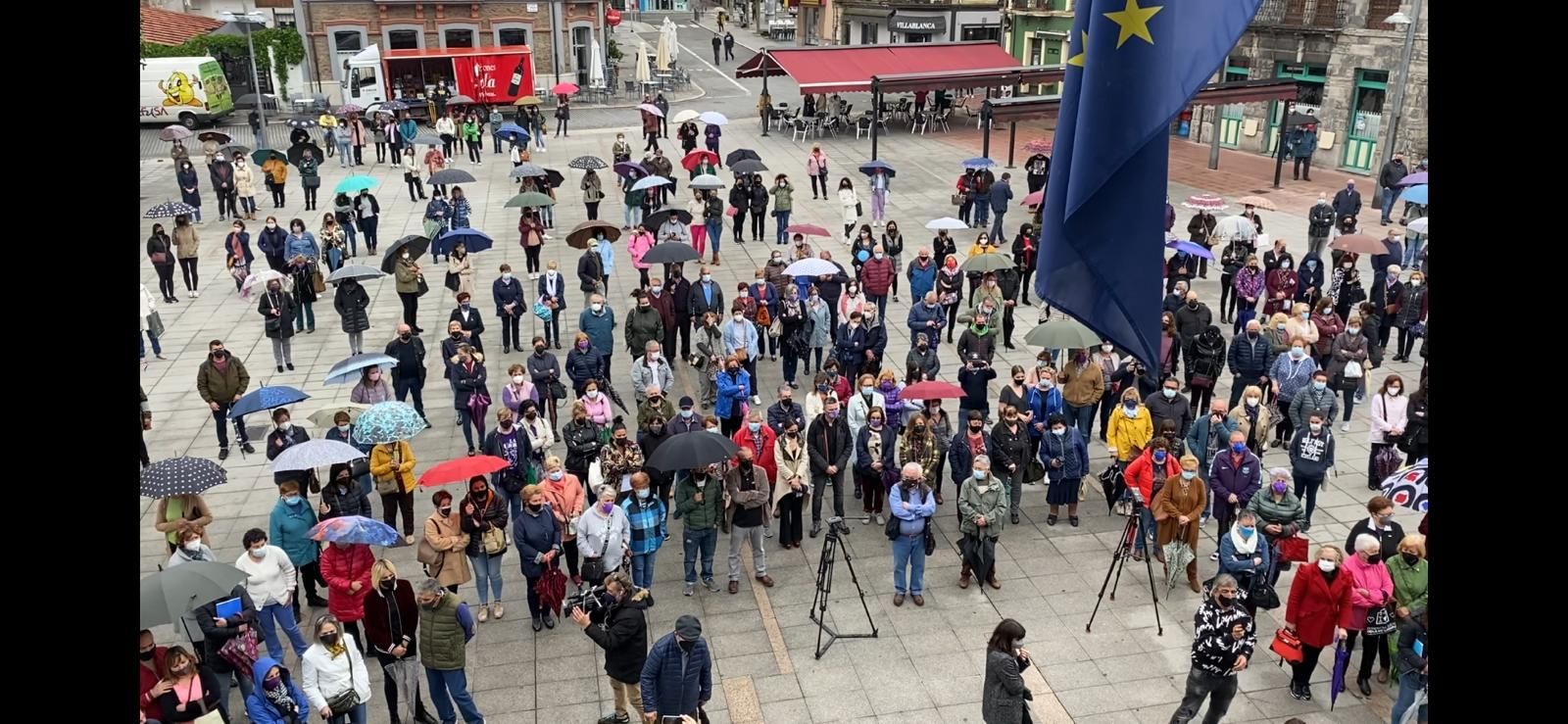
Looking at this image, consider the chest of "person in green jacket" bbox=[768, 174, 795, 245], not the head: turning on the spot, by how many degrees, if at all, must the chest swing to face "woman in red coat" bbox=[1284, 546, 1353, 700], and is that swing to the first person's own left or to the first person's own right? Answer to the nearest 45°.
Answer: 0° — they already face them

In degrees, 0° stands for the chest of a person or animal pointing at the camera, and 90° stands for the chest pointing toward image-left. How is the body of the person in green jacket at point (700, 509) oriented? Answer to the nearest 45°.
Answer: approximately 0°

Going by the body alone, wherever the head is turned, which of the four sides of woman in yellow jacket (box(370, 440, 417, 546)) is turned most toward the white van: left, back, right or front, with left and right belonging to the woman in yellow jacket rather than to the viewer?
back

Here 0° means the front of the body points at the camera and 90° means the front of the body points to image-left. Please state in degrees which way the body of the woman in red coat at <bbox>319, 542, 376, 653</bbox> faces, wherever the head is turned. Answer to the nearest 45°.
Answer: approximately 0°
